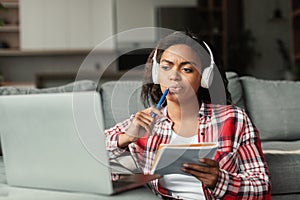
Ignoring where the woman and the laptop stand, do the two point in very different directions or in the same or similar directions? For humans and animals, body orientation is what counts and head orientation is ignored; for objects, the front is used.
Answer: very different directions

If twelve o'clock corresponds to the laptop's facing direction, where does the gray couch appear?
The gray couch is roughly at 12 o'clock from the laptop.

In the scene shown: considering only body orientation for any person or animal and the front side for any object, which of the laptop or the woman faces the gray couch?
the laptop

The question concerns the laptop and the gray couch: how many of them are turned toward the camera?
1

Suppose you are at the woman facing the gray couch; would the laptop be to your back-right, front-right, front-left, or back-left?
back-left

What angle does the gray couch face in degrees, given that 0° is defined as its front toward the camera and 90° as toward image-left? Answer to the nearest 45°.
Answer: approximately 0°

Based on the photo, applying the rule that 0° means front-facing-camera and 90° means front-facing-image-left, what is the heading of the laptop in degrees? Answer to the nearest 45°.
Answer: approximately 225°

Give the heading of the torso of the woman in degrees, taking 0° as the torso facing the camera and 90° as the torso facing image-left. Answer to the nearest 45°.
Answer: approximately 45°
